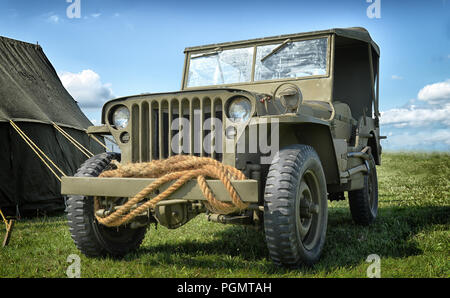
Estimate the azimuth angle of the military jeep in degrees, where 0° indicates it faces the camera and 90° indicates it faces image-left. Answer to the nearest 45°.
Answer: approximately 45°

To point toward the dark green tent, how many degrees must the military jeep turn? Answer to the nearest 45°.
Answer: approximately 90° to its right
